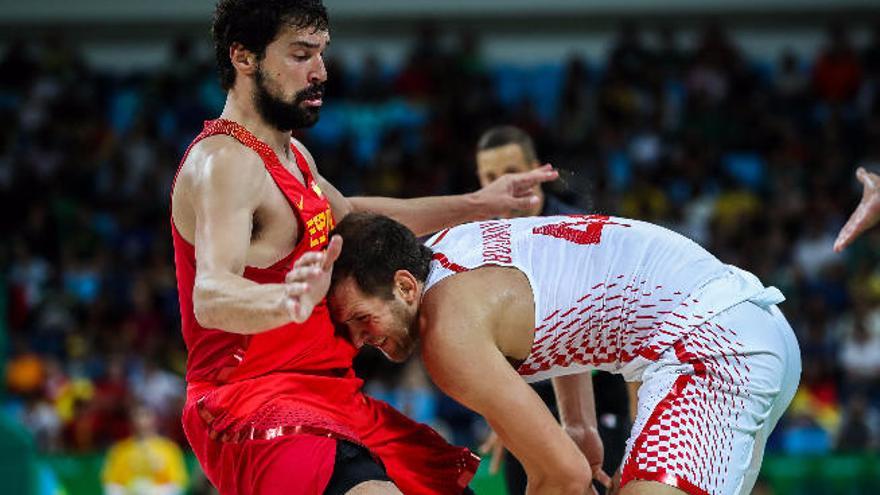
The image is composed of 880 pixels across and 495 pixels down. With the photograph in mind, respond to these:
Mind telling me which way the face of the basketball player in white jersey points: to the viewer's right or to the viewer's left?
to the viewer's left

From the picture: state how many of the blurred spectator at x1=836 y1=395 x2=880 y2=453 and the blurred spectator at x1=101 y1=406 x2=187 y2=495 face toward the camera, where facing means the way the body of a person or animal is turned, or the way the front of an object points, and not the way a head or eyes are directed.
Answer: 2

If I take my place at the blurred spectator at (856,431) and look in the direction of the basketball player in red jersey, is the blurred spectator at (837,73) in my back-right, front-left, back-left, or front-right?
back-right

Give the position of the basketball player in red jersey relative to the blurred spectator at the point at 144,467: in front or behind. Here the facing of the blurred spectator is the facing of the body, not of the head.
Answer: in front

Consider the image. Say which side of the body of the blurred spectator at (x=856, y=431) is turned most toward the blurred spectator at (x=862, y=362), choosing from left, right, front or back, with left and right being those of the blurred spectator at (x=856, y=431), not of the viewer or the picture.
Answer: back

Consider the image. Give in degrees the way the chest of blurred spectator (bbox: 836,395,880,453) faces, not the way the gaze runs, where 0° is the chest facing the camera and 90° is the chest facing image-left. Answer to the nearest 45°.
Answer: approximately 0°

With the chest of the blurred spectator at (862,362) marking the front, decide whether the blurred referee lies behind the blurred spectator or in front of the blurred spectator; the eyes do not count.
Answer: in front

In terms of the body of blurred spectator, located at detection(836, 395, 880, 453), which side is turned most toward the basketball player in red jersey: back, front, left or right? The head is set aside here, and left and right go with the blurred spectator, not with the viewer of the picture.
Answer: front

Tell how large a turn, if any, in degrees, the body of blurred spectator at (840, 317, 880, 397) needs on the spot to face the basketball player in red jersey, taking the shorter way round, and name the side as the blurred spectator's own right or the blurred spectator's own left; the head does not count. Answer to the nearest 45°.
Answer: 0° — they already face them

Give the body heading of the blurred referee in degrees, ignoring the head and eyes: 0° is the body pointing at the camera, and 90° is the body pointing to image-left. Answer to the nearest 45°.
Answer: approximately 45°
